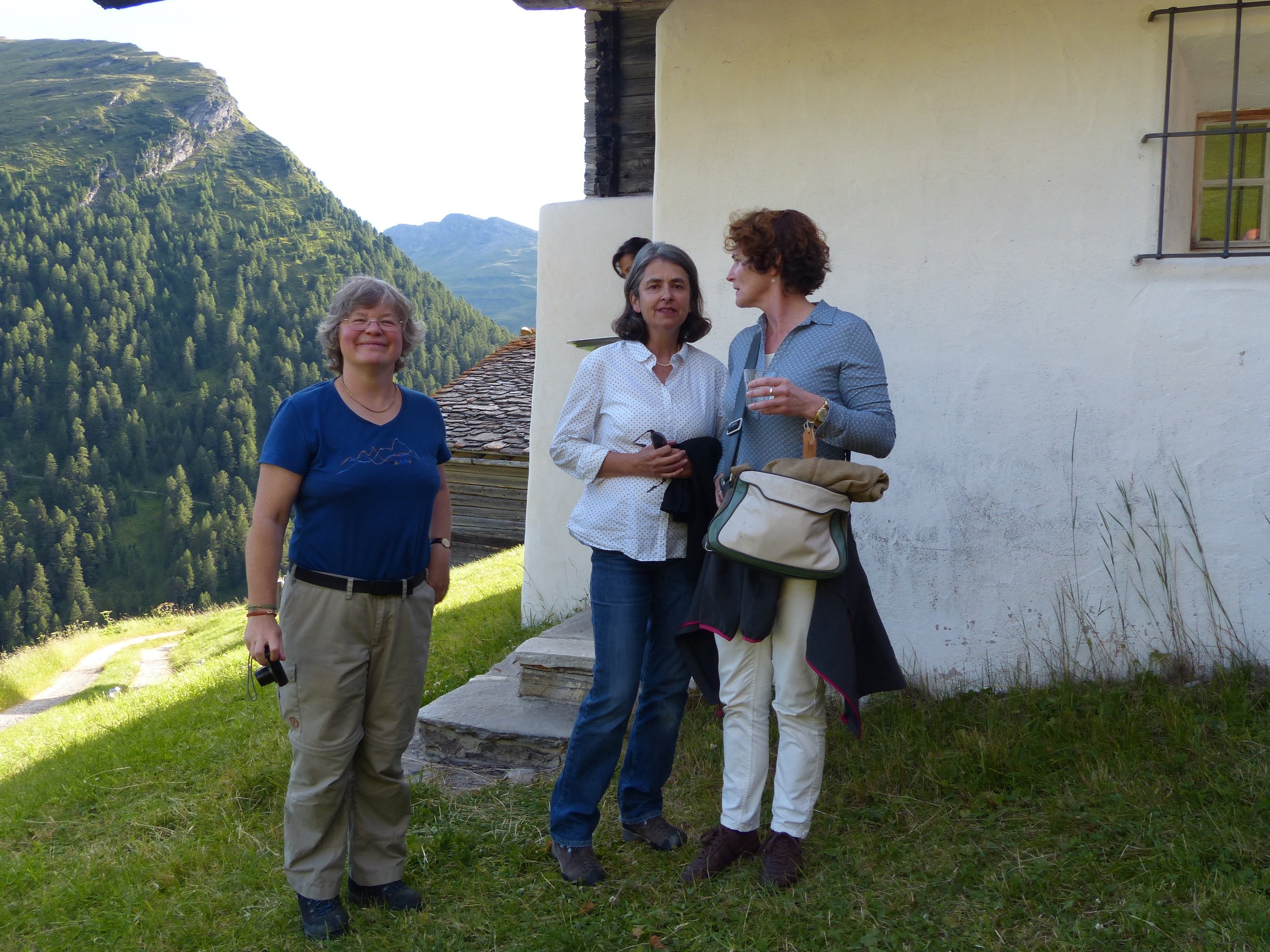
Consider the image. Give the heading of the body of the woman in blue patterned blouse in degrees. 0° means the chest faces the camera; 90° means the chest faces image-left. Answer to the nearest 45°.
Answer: approximately 45°

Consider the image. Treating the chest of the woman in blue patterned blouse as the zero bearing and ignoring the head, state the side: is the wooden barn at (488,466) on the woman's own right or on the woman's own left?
on the woman's own right

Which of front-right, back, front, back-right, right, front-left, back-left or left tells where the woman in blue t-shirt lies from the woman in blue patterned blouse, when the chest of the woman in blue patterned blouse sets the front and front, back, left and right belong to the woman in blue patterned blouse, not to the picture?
front-right

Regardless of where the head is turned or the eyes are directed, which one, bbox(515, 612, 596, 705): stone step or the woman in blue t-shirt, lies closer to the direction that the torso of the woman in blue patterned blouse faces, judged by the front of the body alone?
the woman in blue t-shirt

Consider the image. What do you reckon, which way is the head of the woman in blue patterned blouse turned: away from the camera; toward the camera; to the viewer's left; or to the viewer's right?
to the viewer's left
